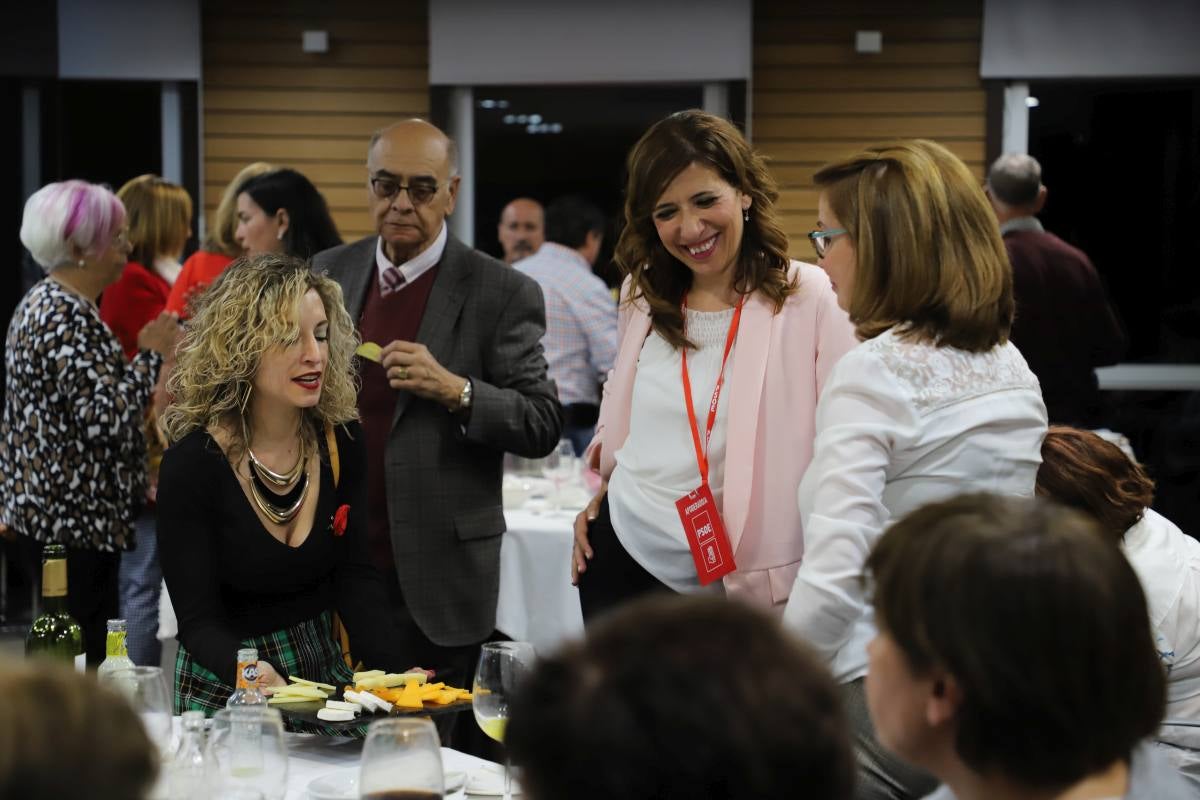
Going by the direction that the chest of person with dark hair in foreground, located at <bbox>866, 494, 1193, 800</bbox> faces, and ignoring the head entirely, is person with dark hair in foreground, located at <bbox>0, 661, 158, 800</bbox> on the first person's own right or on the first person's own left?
on the first person's own left

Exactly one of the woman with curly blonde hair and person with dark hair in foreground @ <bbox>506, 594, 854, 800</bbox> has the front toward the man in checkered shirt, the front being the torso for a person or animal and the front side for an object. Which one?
the person with dark hair in foreground

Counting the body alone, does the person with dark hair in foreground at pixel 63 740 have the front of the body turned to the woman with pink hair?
yes

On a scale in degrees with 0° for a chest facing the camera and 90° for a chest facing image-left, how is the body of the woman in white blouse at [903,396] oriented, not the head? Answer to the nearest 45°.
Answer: approximately 135°

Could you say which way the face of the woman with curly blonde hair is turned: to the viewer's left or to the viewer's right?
to the viewer's right

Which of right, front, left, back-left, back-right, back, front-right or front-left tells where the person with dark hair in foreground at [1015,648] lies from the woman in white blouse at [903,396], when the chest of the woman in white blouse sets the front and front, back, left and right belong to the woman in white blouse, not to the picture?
back-left

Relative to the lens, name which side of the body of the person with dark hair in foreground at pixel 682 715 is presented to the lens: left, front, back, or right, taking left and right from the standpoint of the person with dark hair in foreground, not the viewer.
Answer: back

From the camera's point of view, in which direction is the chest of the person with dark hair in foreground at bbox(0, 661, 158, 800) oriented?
away from the camera

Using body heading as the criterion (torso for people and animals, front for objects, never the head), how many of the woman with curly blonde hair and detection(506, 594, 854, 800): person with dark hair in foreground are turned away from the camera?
1

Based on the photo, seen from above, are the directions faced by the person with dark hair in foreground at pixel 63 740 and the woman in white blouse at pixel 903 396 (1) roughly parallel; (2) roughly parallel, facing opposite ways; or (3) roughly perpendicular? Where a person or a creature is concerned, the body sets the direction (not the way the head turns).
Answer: roughly parallel

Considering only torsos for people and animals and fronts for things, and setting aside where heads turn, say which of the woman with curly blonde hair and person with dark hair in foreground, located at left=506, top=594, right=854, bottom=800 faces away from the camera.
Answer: the person with dark hair in foreground

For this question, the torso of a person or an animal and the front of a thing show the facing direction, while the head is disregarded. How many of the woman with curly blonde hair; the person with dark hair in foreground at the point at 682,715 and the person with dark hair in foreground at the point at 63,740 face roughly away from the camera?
2

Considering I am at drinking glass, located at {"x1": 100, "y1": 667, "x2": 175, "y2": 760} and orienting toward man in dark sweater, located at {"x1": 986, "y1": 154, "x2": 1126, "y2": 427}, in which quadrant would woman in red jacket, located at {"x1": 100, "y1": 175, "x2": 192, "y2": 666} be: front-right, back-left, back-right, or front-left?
front-left

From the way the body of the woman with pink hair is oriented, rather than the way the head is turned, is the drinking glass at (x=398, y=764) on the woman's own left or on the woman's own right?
on the woman's own right

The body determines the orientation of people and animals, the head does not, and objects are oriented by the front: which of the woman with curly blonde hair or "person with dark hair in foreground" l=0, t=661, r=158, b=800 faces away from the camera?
the person with dark hair in foreground
